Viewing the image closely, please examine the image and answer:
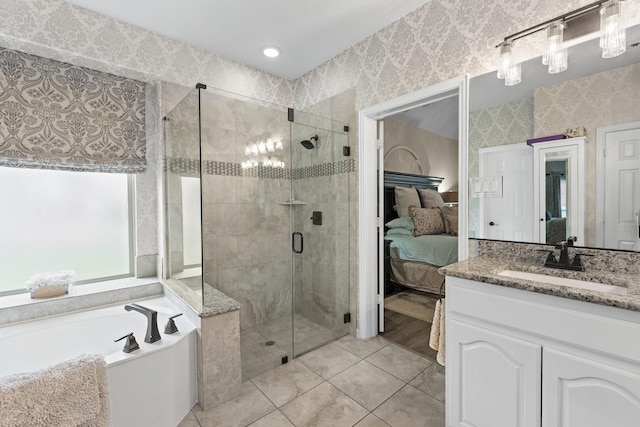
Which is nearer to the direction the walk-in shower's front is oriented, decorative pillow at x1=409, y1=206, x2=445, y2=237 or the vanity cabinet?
the vanity cabinet

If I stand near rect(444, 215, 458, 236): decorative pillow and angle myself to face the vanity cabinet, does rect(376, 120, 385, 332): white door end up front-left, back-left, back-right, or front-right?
front-right

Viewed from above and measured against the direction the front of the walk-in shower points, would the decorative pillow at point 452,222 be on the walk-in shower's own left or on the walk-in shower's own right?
on the walk-in shower's own left

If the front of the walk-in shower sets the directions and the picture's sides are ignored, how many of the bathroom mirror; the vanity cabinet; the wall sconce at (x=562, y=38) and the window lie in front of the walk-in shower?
3

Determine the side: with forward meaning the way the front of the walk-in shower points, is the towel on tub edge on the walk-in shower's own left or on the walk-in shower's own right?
on the walk-in shower's own right

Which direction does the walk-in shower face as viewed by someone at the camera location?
facing the viewer and to the right of the viewer

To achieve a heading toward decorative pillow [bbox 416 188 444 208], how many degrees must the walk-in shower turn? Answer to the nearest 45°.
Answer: approximately 90° to its left

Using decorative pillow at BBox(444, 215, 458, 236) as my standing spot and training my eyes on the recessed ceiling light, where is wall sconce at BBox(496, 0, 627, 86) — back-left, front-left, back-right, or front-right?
front-left

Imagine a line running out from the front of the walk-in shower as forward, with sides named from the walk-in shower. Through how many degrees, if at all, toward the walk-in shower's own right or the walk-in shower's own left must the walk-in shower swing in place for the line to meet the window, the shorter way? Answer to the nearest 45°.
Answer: approximately 135° to the walk-in shower's own right

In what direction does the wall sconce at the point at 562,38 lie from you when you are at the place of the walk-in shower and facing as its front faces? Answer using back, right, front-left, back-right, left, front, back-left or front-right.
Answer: front

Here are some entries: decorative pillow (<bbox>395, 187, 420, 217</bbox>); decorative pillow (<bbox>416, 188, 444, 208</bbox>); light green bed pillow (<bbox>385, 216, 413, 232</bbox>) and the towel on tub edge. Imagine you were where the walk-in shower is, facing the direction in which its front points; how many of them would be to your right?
1

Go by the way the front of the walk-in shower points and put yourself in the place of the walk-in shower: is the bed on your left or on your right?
on your left
